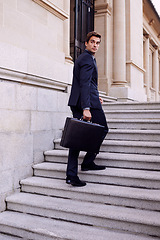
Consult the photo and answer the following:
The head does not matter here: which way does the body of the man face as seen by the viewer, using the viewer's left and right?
facing to the right of the viewer

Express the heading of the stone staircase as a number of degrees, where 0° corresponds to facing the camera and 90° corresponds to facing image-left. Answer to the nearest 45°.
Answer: approximately 45°
